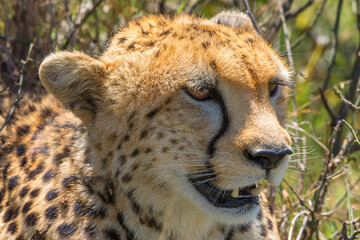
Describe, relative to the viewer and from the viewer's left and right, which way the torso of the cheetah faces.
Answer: facing the viewer and to the right of the viewer
